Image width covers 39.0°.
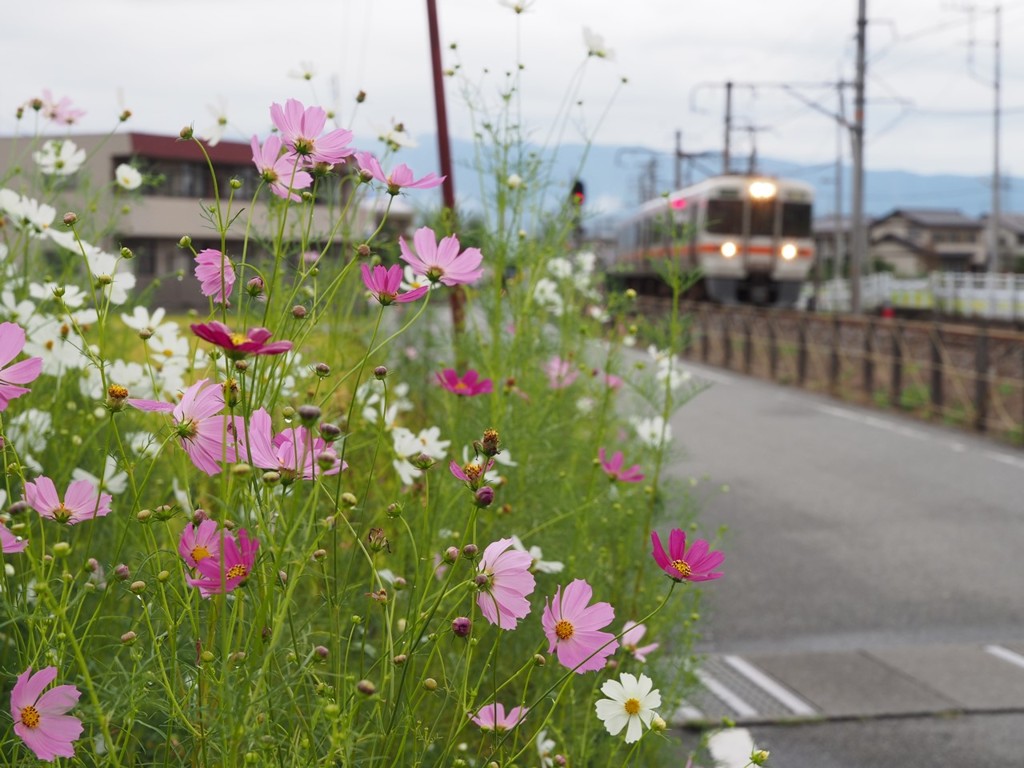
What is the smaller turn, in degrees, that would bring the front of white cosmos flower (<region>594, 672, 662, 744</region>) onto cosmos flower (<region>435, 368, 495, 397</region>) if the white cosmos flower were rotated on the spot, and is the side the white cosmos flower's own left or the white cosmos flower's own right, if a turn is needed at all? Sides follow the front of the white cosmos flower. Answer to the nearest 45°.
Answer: approximately 180°

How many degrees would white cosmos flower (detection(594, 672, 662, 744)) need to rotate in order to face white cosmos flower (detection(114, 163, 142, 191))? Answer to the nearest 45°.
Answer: approximately 135° to its right

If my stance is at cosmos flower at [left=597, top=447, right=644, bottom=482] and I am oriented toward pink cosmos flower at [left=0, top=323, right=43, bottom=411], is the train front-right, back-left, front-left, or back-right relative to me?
back-right

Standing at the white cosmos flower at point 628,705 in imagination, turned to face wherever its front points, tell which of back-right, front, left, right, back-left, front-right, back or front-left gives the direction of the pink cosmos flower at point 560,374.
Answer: back

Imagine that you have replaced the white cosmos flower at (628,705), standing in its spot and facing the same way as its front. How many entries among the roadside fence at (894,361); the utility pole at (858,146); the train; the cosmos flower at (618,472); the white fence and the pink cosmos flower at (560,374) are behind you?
6

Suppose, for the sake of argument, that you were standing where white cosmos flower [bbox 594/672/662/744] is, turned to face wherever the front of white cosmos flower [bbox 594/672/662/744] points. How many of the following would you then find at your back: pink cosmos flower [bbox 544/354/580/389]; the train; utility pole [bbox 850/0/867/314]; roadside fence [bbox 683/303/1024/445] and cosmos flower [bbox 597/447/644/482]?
5

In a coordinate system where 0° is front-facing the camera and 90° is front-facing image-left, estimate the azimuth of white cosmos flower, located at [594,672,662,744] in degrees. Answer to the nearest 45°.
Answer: approximately 0°

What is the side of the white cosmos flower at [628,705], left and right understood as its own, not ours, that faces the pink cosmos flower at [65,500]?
right

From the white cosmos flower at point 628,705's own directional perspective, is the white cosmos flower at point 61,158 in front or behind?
behind

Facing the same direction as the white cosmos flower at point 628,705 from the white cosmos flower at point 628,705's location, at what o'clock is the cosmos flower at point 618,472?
The cosmos flower is roughly at 6 o'clock from the white cosmos flower.
